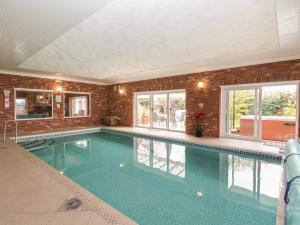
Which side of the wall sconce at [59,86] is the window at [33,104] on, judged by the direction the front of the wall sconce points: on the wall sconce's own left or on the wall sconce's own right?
on the wall sconce's own right

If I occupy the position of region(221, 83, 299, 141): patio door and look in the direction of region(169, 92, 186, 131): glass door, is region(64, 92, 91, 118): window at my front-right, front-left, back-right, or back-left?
front-left

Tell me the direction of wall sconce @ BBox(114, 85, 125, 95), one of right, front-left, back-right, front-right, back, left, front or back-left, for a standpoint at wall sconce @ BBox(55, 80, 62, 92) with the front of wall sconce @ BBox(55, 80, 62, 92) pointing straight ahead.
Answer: left

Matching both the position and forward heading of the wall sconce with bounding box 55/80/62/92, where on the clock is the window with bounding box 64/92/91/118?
The window is roughly at 8 o'clock from the wall sconce.

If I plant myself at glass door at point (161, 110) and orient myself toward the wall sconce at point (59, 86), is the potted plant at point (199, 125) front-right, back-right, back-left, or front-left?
back-left

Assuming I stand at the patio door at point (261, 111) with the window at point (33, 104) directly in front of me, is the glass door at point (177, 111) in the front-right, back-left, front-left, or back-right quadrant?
front-right

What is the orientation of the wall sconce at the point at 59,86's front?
toward the camera

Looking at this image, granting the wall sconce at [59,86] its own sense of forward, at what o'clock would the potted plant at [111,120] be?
The potted plant is roughly at 9 o'clock from the wall sconce.

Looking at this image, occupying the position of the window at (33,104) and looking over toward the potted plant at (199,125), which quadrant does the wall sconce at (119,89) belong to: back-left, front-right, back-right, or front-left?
front-left

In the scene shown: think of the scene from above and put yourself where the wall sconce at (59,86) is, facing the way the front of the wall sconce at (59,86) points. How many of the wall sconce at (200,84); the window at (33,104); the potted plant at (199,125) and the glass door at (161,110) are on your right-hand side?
1

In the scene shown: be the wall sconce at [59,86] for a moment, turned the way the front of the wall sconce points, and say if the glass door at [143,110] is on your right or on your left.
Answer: on your left

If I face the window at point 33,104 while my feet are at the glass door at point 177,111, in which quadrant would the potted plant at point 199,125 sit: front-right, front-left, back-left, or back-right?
back-left

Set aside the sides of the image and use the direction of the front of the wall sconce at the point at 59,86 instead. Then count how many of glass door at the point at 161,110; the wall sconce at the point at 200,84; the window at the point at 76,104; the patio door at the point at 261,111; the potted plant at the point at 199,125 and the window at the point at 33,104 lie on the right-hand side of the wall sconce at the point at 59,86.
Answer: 1

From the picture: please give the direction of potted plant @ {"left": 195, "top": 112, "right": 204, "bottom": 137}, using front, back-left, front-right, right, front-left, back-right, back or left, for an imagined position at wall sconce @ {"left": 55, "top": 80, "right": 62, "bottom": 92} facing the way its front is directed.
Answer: front-left
